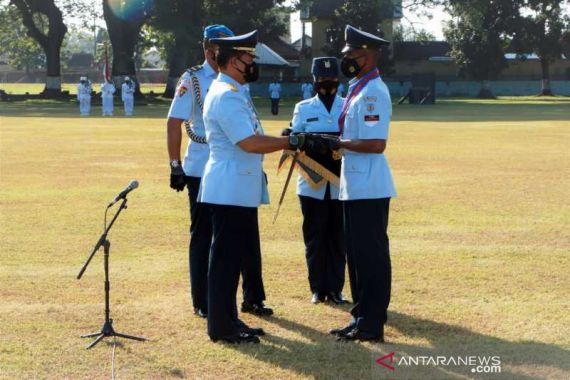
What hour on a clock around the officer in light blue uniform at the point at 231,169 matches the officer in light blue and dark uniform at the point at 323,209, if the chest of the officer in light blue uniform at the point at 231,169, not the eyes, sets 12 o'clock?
the officer in light blue and dark uniform at the point at 323,209 is roughly at 10 o'clock from the officer in light blue uniform at the point at 231,169.

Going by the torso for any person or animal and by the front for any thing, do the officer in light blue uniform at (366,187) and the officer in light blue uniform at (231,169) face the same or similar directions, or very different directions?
very different directions

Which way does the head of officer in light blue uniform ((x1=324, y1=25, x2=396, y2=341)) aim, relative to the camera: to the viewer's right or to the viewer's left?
to the viewer's left

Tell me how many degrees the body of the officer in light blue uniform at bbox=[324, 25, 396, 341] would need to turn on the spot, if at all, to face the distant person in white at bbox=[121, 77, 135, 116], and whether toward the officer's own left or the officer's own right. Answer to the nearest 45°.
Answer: approximately 90° to the officer's own right

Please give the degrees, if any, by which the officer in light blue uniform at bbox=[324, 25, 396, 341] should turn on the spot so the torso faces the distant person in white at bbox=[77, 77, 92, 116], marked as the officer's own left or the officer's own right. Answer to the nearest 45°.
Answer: approximately 90° to the officer's own right

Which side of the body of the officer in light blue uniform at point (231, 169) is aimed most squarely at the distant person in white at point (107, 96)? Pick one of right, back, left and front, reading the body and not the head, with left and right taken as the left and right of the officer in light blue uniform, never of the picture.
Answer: left

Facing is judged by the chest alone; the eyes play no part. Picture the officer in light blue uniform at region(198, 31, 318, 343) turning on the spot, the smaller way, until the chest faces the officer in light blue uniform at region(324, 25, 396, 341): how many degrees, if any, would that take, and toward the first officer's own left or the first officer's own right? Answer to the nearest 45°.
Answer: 0° — they already face them

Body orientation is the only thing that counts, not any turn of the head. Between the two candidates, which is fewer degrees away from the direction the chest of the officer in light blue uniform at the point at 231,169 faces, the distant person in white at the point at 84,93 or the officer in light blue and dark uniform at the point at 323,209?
the officer in light blue and dark uniform

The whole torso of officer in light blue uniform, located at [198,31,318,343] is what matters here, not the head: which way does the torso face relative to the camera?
to the viewer's right

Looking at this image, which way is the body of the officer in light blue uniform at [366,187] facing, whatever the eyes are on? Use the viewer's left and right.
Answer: facing to the left of the viewer

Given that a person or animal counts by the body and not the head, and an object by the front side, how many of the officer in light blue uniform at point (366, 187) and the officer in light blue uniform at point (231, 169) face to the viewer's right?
1

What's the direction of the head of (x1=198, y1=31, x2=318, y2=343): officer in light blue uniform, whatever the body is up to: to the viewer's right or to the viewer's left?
to the viewer's right
